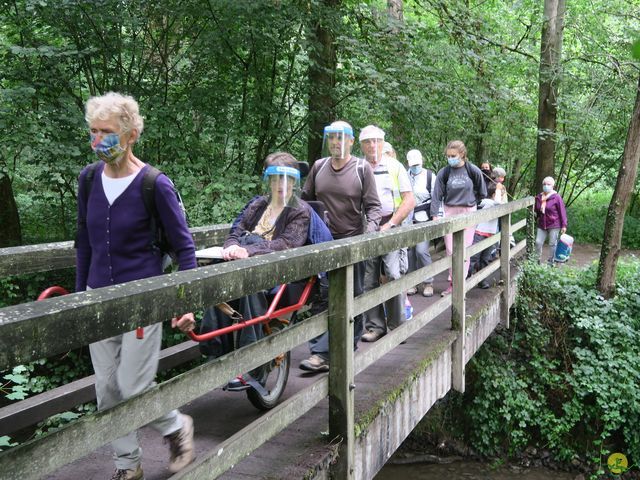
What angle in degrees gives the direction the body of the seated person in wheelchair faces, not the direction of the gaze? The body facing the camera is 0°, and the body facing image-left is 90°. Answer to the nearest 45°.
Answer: approximately 45°

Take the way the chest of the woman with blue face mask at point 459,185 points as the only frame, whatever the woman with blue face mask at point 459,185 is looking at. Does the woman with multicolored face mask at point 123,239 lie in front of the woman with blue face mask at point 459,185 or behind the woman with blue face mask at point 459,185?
in front

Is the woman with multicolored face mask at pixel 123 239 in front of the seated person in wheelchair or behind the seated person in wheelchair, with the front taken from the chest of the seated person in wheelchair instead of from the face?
in front

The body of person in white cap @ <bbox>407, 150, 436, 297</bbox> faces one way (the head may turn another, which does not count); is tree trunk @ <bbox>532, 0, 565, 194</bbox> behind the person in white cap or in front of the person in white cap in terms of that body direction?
behind

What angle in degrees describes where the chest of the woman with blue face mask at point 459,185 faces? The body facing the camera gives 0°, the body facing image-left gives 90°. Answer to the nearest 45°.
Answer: approximately 45°

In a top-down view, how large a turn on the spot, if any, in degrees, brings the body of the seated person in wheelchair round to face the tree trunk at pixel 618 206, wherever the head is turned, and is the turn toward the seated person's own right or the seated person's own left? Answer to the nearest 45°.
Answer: approximately 180°

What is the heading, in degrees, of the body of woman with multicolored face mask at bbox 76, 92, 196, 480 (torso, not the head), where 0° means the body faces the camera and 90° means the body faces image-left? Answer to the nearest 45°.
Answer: approximately 45°
